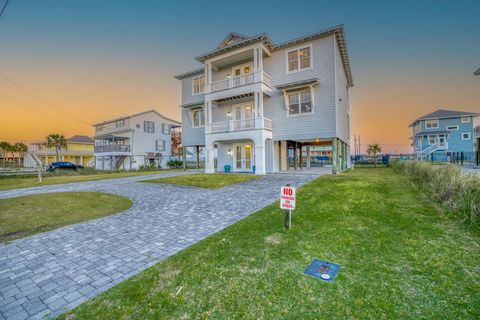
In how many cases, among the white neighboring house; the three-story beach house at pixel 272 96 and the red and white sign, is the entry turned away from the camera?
0

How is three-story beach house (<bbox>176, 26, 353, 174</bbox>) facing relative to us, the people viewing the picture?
facing the viewer and to the left of the viewer

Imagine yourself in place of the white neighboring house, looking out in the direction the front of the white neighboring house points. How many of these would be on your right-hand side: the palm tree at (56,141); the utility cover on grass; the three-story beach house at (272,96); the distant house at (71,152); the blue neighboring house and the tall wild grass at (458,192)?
2

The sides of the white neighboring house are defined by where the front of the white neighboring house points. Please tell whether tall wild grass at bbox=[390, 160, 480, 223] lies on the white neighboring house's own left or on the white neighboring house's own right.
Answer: on the white neighboring house's own left

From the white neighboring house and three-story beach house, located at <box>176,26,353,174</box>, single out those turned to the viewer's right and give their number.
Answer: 0

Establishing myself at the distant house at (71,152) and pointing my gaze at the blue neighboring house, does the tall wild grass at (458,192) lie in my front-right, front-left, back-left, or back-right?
front-right

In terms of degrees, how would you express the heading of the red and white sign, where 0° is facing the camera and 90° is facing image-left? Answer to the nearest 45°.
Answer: approximately 0°

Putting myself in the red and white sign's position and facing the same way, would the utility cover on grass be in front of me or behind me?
in front

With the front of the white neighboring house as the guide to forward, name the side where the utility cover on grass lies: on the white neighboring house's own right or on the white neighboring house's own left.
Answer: on the white neighboring house's own left

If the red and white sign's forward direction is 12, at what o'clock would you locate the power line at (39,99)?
The power line is roughly at 4 o'clock from the red and white sign.

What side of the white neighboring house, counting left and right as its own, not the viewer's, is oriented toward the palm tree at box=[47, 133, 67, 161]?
right

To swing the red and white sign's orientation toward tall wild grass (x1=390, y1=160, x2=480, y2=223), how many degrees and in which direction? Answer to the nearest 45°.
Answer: approximately 135° to its left

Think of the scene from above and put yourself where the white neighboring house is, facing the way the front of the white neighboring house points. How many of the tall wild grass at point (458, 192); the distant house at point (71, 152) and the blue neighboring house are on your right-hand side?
1

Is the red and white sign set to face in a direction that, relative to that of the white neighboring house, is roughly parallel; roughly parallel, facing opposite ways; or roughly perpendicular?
roughly parallel
